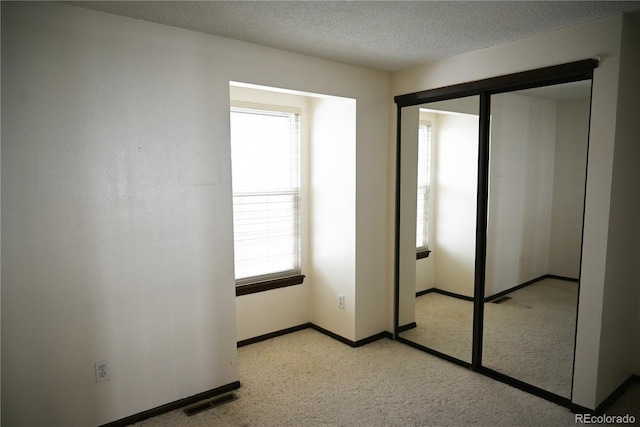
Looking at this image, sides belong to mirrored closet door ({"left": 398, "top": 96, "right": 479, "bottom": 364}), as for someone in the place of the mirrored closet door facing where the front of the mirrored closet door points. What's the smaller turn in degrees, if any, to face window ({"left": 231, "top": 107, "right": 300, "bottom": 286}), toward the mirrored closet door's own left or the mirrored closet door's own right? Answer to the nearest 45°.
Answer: approximately 45° to the mirrored closet door's own right

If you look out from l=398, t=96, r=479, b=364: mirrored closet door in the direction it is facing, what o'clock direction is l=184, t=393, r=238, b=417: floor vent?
The floor vent is roughly at 12 o'clock from the mirrored closet door.

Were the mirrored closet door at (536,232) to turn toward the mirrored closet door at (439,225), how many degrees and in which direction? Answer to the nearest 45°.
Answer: approximately 45° to its right

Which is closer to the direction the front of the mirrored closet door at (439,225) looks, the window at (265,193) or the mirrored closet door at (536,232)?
the window

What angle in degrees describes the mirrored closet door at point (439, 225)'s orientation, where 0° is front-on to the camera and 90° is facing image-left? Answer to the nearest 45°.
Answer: approximately 45°

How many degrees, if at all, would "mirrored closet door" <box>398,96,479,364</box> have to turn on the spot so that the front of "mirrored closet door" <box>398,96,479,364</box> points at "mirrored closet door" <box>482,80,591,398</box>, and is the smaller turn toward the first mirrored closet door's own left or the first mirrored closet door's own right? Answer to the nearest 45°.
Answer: approximately 90° to the first mirrored closet door's own left

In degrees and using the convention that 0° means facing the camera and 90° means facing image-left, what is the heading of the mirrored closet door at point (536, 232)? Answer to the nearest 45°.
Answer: approximately 45°
